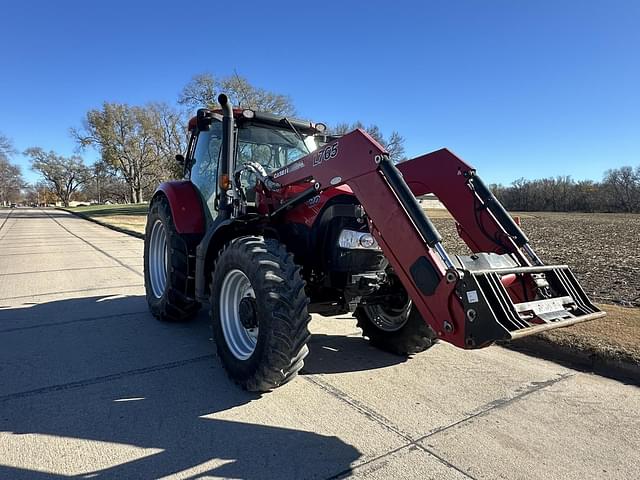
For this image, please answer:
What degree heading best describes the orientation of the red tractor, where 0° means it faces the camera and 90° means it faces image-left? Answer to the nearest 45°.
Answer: approximately 315°
